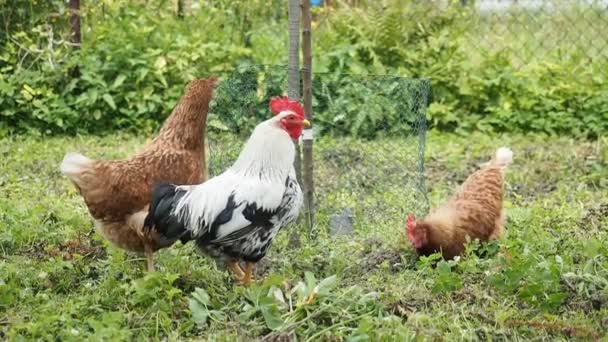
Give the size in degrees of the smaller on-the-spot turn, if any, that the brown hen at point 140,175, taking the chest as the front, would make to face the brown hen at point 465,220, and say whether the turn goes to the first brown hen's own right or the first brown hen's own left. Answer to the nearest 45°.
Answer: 0° — it already faces it

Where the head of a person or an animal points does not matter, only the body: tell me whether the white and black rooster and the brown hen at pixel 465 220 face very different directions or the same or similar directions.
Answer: very different directions

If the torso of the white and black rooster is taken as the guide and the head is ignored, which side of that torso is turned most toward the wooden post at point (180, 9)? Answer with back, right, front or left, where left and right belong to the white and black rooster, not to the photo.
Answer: left

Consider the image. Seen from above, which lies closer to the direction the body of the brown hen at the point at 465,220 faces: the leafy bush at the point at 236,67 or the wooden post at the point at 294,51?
the wooden post

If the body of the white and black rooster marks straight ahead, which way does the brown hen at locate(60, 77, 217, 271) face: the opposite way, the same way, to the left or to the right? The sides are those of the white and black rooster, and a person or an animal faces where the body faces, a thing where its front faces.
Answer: the same way

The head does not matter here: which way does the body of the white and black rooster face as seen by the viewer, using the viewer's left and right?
facing to the right of the viewer

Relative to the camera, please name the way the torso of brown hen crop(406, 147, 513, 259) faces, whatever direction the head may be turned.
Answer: to the viewer's left

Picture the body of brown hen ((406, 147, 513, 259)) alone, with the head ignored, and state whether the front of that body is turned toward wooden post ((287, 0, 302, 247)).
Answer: yes

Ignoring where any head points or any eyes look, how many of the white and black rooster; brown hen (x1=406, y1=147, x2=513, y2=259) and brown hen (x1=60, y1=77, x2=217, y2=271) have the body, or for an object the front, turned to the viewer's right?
2

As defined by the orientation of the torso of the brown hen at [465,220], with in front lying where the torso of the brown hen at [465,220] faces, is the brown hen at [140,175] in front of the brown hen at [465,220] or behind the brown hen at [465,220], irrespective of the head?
in front

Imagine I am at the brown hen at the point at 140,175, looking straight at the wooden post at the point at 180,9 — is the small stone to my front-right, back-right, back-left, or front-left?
front-right

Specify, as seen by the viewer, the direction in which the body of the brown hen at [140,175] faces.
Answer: to the viewer's right
